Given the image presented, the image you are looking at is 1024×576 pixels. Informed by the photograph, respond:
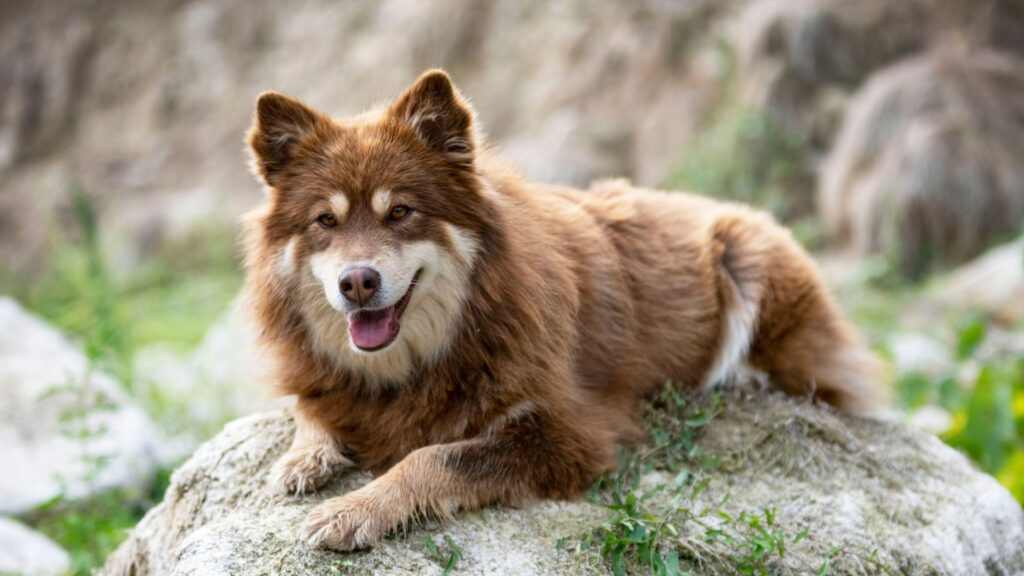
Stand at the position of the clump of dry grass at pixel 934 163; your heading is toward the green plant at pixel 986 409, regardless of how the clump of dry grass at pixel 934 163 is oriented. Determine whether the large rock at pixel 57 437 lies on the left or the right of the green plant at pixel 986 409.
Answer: right

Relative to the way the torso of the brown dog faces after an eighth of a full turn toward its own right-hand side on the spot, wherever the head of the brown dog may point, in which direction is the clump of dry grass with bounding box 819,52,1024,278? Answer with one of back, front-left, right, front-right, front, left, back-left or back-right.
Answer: back-right

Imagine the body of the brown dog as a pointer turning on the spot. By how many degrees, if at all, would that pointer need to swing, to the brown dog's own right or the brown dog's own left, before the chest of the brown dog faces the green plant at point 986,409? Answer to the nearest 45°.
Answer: approximately 180°

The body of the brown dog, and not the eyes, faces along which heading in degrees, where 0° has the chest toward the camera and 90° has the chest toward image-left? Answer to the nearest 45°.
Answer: approximately 45°

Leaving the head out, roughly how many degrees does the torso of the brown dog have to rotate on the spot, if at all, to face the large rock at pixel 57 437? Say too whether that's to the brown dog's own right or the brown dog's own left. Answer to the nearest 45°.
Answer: approximately 90° to the brown dog's own right
